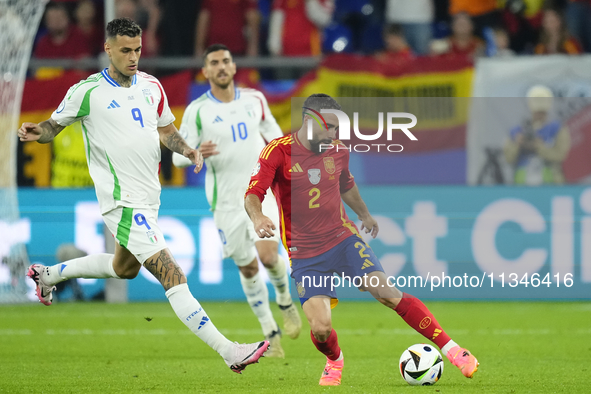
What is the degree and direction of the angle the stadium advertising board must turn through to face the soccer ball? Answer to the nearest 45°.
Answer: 0° — it already faces it

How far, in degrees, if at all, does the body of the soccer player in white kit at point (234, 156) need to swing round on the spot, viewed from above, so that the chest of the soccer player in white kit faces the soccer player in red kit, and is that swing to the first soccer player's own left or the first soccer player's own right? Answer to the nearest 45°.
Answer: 0° — they already face them

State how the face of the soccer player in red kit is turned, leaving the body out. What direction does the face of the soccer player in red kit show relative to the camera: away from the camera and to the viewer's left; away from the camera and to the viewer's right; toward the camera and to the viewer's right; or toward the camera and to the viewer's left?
toward the camera and to the viewer's right

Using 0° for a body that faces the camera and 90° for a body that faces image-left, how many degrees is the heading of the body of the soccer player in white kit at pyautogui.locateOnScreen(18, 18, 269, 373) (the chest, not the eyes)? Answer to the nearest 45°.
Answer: approximately 315°

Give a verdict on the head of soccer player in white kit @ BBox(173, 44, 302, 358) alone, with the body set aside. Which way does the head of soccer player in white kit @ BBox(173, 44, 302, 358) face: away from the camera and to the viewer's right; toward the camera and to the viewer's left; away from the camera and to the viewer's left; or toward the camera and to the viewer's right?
toward the camera and to the viewer's right

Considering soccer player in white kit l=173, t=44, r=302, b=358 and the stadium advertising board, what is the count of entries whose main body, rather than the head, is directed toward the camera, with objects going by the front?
2

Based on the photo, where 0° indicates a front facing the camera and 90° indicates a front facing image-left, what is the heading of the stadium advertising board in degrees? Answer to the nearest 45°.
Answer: approximately 0°

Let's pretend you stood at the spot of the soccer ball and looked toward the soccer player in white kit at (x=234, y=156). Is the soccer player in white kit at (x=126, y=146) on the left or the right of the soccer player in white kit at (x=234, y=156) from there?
left

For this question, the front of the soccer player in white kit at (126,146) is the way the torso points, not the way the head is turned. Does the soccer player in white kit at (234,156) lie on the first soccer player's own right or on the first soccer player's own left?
on the first soccer player's own left

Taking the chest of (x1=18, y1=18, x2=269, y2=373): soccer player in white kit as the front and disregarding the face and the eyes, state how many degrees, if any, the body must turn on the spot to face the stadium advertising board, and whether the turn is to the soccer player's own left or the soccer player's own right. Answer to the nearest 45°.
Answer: approximately 90° to the soccer player's own left
